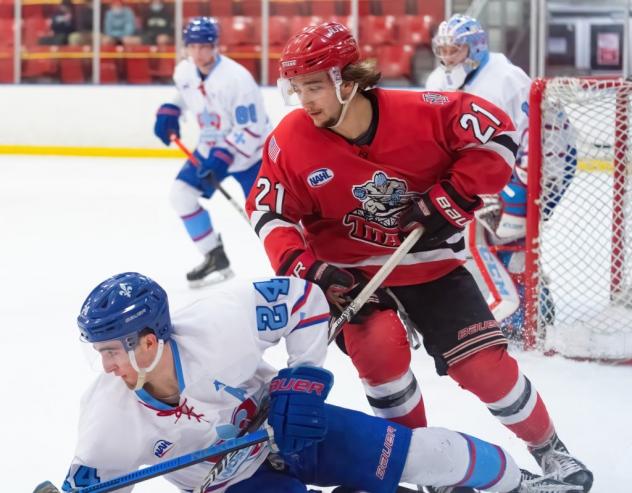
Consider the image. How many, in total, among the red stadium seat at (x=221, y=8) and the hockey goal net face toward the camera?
1

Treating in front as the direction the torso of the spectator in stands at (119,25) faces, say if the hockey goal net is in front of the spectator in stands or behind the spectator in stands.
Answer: in front

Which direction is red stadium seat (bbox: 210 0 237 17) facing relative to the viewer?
toward the camera

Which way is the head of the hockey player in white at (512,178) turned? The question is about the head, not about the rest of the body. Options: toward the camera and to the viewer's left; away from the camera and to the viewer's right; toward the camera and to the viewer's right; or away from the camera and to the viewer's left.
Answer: toward the camera and to the viewer's left

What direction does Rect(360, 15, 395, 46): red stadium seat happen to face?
toward the camera

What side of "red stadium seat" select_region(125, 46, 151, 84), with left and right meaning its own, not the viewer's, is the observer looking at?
front

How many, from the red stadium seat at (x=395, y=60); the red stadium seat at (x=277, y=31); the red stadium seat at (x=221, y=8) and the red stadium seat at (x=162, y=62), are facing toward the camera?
4

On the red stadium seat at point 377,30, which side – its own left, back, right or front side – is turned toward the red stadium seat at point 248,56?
right

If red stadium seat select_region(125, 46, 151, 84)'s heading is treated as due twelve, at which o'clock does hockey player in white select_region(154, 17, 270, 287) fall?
The hockey player in white is roughly at 12 o'clock from the red stadium seat.

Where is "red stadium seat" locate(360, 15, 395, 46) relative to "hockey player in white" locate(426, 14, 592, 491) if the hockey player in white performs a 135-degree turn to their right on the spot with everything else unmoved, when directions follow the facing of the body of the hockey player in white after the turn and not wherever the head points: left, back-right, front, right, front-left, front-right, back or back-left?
front
